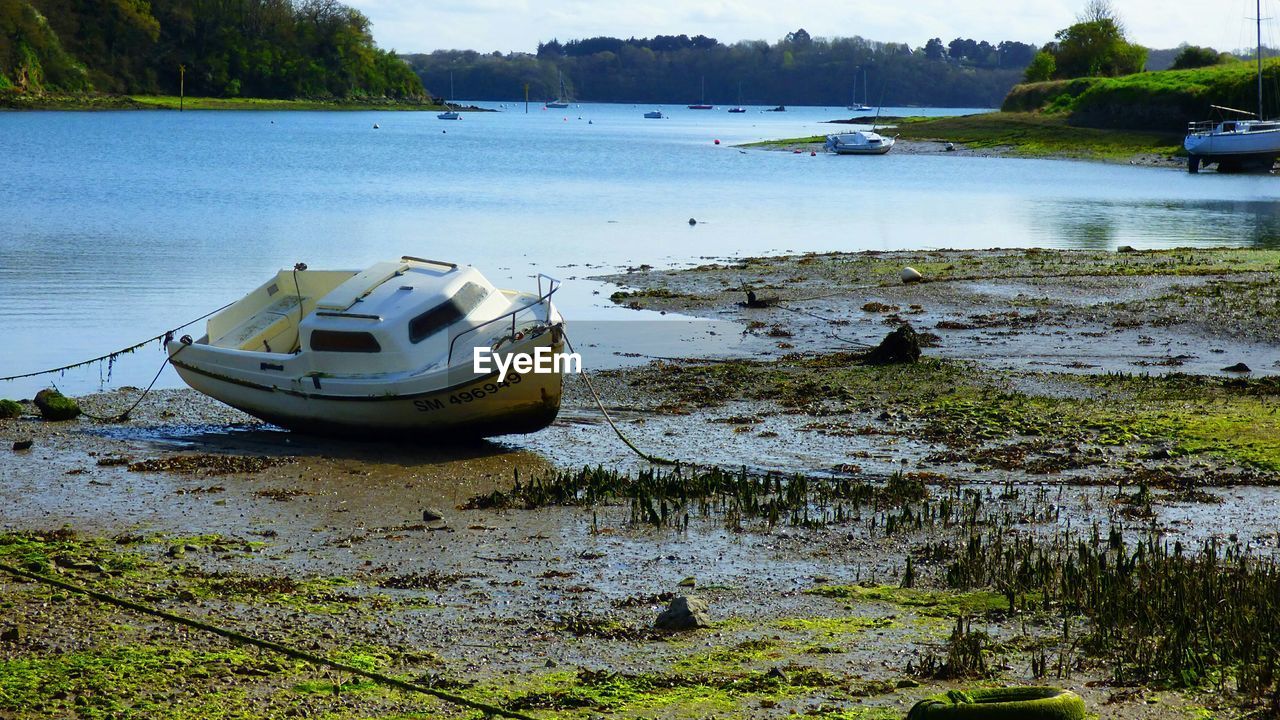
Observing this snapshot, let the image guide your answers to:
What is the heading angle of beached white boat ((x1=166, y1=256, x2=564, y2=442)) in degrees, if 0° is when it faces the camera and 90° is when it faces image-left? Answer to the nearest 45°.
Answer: approximately 315°

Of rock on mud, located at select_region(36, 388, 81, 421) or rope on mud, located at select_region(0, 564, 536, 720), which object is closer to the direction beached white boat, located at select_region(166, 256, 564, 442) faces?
the rope on mud

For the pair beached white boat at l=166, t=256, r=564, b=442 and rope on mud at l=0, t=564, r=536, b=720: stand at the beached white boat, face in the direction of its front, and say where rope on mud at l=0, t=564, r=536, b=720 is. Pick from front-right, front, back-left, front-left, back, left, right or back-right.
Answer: front-right

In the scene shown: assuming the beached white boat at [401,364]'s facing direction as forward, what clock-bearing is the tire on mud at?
The tire on mud is roughly at 1 o'clock from the beached white boat.

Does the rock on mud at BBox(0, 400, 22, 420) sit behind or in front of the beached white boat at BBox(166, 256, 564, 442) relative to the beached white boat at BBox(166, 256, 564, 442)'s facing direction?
behind

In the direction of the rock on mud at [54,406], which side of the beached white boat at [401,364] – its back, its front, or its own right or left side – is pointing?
back

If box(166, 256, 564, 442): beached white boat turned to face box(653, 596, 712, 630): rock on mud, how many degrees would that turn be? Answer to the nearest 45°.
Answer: approximately 45° to its right
